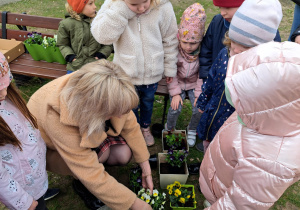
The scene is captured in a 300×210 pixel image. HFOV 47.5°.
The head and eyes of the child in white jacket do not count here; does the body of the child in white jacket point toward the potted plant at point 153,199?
yes

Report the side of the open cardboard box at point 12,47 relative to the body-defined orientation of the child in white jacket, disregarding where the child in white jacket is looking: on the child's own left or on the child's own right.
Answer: on the child's own right

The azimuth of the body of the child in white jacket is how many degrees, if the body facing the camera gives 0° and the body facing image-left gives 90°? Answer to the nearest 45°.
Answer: approximately 0°

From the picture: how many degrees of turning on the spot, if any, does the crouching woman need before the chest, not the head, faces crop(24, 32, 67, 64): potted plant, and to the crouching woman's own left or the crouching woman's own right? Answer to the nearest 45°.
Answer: approximately 135° to the crouching woman's own left

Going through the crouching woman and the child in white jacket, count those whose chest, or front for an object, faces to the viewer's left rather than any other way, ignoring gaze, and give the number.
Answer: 0
